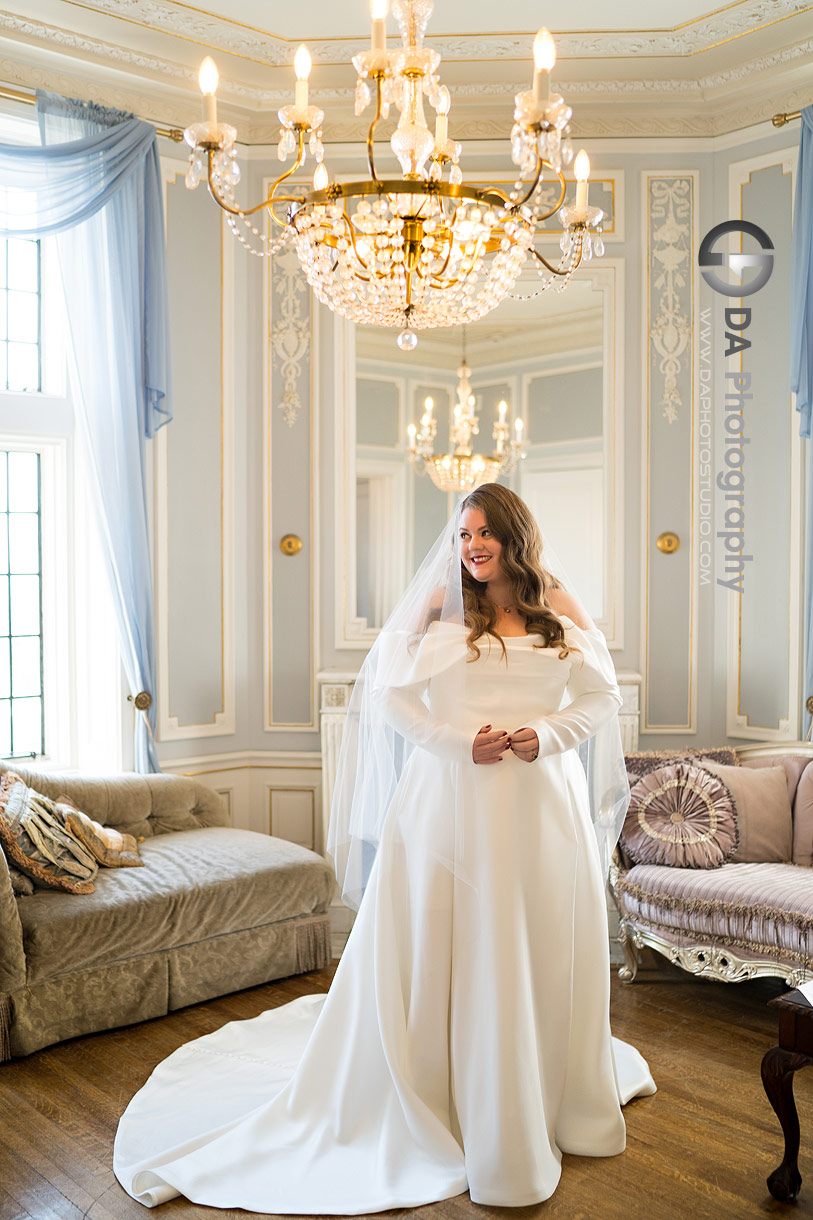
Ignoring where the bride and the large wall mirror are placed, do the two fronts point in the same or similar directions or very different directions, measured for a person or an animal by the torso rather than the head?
same or similar directions

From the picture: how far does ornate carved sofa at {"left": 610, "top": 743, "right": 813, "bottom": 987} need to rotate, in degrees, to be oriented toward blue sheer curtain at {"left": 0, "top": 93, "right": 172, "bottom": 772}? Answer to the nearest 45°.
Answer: approximately 45° to its right

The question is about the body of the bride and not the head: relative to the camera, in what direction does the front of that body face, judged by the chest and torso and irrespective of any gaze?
toward the camera

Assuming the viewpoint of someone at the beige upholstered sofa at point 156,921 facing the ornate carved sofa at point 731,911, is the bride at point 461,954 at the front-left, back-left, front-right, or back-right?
front-right

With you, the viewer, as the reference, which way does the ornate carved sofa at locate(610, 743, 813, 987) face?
facing the viewer and to the left of the viewer

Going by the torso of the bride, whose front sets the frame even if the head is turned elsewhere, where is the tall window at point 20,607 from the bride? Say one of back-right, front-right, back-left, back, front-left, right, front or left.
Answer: back-right

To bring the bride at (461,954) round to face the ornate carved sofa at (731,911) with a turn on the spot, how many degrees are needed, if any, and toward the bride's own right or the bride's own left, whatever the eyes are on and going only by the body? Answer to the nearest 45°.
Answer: approximately 135° to the bride's own left

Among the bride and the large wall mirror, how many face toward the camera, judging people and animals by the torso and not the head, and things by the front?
2

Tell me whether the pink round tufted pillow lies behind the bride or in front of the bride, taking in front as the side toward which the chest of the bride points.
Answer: behind

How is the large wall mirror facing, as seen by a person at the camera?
facing the viewer
